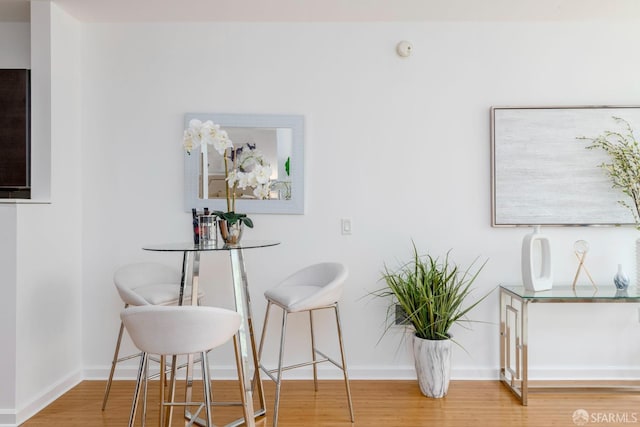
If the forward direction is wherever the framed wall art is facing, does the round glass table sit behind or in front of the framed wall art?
in front

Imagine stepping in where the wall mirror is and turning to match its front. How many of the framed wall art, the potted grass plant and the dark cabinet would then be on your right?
1

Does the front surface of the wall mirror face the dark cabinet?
no

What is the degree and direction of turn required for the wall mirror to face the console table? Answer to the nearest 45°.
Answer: approximately 90° to its left

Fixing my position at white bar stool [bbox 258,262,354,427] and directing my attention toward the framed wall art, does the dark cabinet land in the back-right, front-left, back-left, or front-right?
back-left

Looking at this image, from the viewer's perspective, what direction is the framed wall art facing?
toward the camera

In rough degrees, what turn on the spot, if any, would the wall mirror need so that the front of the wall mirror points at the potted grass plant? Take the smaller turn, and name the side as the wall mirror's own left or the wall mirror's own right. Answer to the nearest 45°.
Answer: approximately 45° to the wall mirror's own left

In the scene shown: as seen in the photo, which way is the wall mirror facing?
toward the camera

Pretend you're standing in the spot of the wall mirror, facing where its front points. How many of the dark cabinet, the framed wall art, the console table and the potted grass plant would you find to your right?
1

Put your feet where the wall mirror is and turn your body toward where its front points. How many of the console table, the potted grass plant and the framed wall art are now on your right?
0

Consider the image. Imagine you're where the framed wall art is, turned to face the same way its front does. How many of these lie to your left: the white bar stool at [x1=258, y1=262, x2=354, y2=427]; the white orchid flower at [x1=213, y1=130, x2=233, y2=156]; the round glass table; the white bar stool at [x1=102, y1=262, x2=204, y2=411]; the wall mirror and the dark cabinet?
0

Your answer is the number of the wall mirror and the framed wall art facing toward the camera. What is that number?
2
